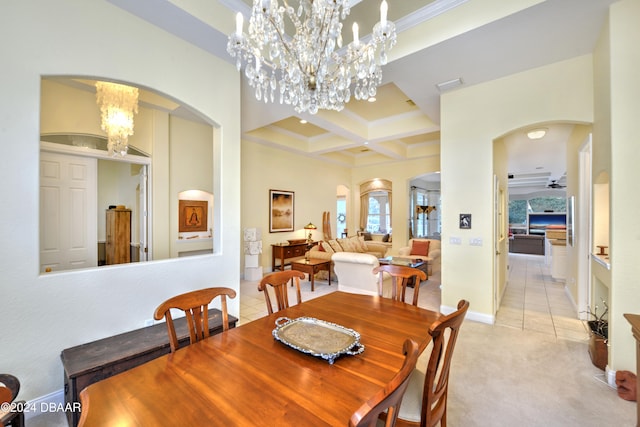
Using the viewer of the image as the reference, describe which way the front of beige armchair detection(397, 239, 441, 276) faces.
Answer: facing the viewer and to the left of the viewer

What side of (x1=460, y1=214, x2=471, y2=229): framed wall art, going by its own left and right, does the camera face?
front

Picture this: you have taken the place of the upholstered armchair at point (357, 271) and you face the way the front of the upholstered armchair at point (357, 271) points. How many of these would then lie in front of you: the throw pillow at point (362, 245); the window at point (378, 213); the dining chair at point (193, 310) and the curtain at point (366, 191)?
3

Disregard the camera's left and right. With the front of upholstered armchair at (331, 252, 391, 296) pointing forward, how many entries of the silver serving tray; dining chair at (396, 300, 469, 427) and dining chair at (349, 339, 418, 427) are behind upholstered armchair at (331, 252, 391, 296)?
3

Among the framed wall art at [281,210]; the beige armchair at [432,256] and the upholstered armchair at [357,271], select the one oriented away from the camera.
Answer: the upholstered armchair

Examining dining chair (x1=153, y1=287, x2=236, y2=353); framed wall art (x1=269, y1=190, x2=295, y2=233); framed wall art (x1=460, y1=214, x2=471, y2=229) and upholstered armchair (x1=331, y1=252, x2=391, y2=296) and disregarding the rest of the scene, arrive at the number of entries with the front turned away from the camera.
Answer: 1

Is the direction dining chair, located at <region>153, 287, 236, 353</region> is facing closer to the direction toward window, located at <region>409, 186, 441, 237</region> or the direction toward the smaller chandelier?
the window

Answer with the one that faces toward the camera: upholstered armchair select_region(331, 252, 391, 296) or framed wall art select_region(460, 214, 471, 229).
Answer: the framed wall art

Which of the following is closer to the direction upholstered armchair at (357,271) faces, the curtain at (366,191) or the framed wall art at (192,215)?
the curtain

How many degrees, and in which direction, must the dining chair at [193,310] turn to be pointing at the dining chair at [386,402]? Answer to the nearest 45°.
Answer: approximately 45° to its right

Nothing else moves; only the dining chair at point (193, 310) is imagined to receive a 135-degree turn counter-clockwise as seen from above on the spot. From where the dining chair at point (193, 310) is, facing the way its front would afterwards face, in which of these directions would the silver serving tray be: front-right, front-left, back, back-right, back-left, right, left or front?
back-right

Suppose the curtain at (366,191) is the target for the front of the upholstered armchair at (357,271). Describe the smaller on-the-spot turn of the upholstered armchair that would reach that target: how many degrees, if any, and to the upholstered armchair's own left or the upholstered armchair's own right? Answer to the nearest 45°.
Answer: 0° — it already faces it

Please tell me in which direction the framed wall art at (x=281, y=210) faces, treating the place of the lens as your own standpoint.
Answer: facing the viewer and to the right of the viewer

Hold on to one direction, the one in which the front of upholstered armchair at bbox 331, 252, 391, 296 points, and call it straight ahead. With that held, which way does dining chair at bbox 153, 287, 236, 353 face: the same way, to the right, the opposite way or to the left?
to the right

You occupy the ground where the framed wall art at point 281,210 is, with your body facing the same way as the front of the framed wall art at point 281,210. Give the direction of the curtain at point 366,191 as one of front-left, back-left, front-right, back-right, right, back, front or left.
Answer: left

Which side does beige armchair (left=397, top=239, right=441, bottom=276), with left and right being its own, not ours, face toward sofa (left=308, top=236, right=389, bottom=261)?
right

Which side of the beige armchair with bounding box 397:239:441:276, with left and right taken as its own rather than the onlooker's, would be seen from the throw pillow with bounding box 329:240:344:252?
right

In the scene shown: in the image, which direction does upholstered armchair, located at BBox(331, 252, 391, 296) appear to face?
away from the camera

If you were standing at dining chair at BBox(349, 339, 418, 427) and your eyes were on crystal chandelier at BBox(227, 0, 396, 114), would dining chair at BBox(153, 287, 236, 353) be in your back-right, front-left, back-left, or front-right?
front-left
